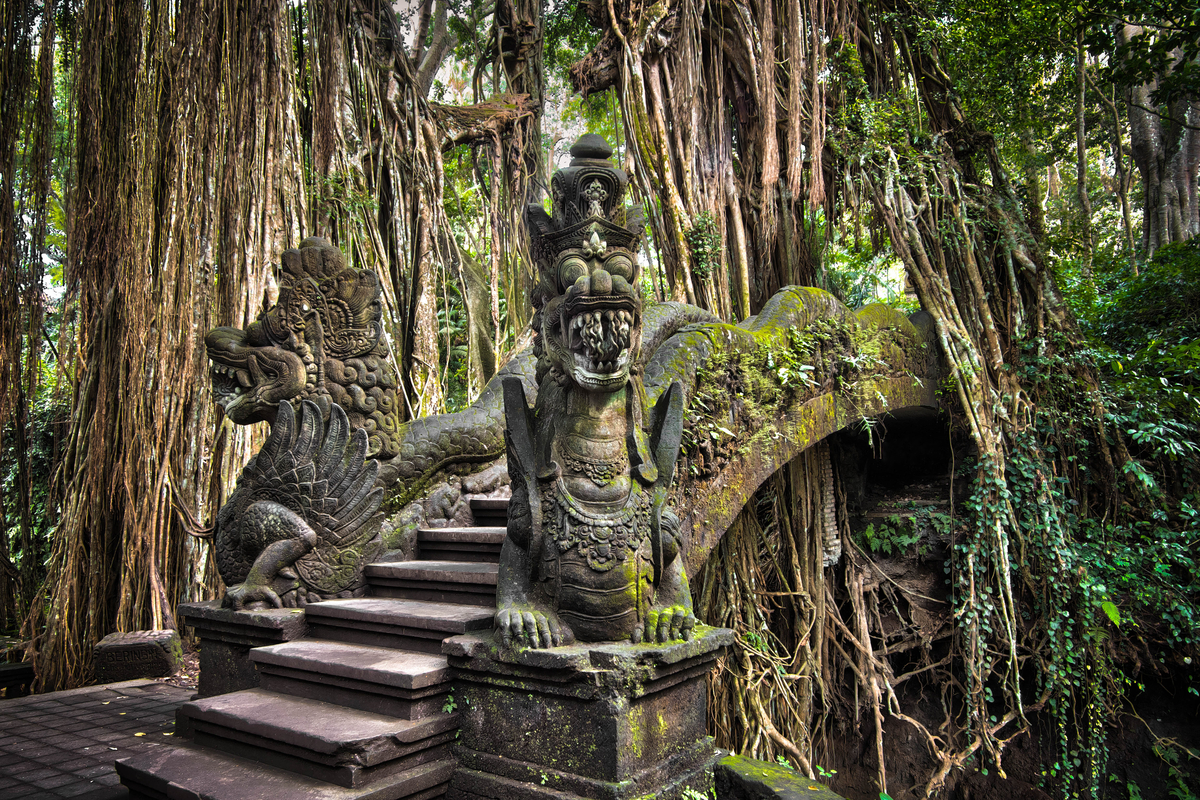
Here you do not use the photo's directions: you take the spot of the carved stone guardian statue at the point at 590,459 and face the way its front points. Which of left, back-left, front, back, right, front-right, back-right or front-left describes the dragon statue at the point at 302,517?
back-right

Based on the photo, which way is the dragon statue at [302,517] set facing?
to the viewer's left

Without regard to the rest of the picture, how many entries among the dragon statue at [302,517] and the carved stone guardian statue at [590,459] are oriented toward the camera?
1

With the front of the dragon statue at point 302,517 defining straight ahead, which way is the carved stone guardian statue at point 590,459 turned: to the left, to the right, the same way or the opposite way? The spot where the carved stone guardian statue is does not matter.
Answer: to the left

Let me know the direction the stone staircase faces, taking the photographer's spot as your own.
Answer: facing the viewer and to the left of the viewer

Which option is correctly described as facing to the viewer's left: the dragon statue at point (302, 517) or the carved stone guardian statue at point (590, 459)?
the dragon statue

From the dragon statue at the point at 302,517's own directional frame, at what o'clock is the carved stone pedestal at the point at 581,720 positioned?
The carved stone pedestal is roughly at 8 o'clock from the dragon statue.

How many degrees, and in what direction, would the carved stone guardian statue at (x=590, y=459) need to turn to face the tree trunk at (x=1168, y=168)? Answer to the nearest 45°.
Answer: approximately 135° to its left

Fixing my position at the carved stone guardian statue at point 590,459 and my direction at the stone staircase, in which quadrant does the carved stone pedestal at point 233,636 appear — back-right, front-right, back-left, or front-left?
front-right

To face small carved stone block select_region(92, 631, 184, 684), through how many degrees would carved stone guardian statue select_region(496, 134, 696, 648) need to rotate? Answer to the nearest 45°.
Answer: approximately 135° to its right

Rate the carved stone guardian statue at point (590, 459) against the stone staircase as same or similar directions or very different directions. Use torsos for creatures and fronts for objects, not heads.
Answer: same or similar directions

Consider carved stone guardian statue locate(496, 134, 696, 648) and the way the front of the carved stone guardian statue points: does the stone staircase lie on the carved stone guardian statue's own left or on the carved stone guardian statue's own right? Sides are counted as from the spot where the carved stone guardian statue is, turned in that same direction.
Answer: on the carved stone guardian statue's own right

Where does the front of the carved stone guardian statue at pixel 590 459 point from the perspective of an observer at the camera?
facing the viewer
